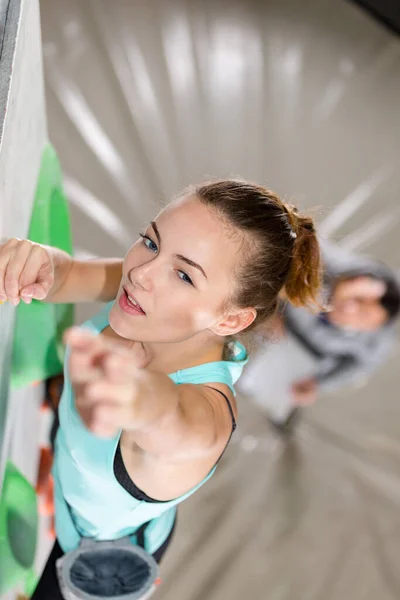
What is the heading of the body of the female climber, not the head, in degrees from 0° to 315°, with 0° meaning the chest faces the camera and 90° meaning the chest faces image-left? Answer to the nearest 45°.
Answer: approximately 45°

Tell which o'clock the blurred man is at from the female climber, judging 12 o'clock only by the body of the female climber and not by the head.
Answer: The blurred man is roughly at 5 o'clock from the female climber.

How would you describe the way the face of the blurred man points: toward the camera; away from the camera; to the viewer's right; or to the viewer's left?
toward the camera
